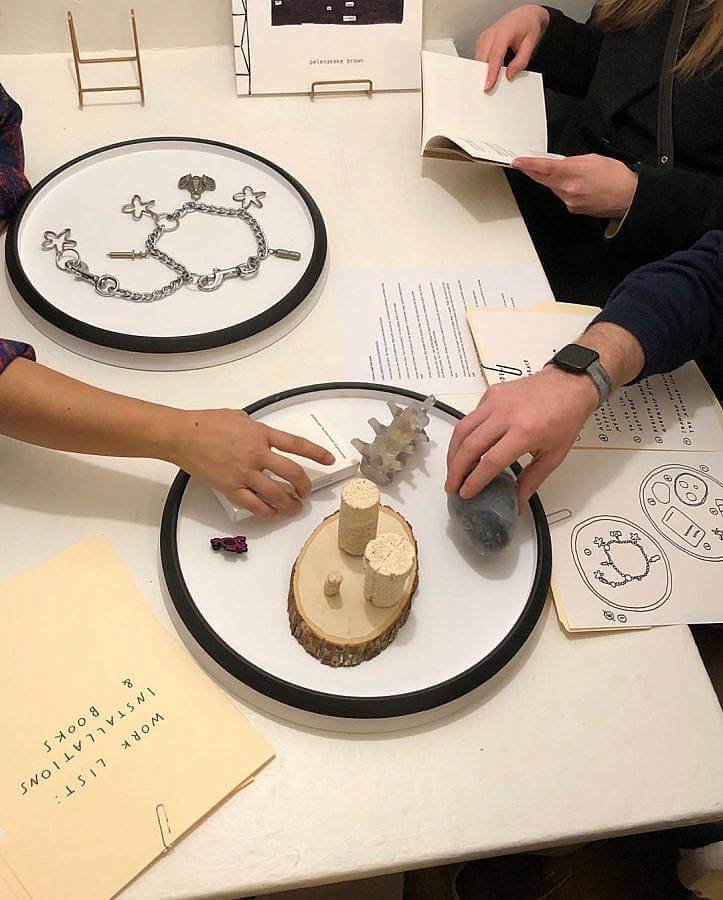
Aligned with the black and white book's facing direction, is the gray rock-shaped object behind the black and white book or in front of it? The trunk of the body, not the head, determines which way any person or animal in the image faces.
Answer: in front

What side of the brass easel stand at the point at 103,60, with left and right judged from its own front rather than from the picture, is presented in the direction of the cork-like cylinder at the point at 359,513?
front

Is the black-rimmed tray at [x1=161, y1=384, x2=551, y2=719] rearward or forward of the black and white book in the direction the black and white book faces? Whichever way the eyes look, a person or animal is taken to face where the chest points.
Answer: forward

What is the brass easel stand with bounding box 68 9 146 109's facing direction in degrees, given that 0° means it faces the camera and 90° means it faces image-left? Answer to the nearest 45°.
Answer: approximately 0°

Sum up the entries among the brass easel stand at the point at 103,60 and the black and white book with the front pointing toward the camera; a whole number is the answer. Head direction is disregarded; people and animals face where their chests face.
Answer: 2

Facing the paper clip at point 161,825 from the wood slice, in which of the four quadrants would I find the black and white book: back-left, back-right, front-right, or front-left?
back-right

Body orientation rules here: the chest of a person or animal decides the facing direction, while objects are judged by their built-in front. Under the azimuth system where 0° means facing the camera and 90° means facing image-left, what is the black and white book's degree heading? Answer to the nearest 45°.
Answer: approximately 0°

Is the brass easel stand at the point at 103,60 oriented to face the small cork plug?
yes
